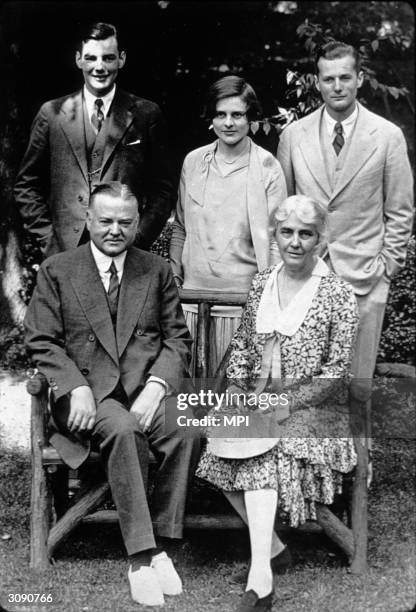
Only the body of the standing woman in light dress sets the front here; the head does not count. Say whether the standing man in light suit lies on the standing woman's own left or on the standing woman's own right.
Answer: on the standing woman's own left

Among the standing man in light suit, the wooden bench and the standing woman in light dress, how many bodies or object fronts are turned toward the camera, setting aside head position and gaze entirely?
3

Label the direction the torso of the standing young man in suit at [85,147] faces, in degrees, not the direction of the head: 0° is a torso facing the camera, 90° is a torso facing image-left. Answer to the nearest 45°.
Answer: approximately 0°

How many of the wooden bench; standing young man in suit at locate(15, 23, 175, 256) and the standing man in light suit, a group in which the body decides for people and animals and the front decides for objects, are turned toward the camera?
3

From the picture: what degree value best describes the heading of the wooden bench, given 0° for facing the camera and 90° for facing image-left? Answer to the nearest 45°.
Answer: approximately 0°
